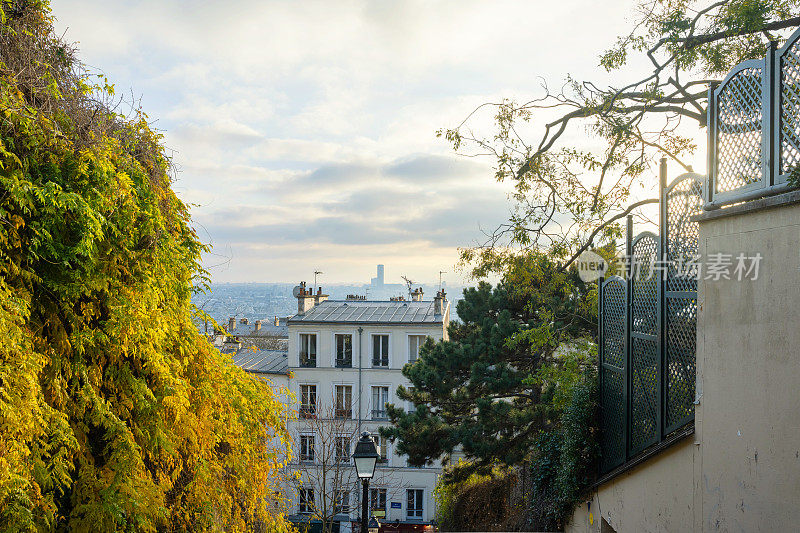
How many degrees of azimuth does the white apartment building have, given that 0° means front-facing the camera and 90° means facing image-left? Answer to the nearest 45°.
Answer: approximately 0°

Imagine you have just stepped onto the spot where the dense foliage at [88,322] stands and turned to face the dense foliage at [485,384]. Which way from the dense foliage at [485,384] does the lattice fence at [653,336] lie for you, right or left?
right

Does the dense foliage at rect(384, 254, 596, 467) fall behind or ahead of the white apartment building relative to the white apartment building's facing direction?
ahead

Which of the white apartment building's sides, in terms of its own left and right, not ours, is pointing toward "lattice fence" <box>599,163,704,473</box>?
front

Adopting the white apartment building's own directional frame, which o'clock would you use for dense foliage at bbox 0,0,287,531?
The dense foliage is roughly at 12 o'clock from the white apartment building.

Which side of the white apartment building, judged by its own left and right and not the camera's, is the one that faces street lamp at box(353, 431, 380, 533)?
front
